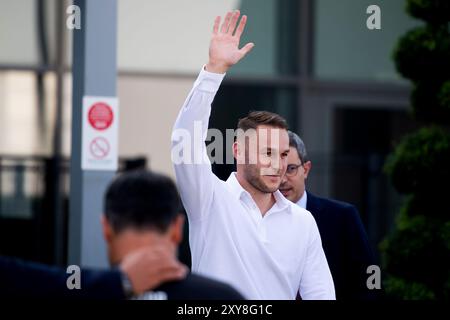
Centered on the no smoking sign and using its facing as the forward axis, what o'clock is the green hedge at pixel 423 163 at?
The green hedge is roughly at 8 o'clock from the no smoking sign.

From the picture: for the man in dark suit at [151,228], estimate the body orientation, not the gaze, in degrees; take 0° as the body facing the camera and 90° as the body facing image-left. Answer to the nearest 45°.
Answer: approximately 180°

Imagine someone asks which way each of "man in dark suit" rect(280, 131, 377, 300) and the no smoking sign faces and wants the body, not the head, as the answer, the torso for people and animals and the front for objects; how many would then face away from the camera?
0

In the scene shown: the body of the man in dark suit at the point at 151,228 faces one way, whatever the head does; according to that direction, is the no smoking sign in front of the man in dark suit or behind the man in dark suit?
in front

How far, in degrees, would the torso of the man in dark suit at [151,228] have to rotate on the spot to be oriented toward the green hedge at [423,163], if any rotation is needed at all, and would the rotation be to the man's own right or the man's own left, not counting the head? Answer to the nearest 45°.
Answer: approximately 45° to the man's own right

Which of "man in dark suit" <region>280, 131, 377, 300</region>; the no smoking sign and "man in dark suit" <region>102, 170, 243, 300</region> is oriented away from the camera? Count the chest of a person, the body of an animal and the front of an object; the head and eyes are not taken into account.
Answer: "man in dark suit" <region>102, 170, 243, 300</region>

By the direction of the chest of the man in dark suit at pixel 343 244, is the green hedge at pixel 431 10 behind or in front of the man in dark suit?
behind

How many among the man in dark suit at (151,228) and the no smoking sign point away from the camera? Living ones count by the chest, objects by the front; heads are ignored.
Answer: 1

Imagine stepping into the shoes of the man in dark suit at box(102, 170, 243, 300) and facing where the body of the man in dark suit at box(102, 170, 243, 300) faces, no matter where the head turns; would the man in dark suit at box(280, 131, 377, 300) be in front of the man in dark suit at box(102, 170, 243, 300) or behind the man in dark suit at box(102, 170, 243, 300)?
in front

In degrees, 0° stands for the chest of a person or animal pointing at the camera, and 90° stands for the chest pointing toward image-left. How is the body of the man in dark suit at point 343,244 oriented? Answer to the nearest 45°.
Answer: approximately 45°

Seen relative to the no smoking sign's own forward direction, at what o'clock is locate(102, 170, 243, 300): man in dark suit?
The man in dark suit is roughly at 12 o'clock from the no smoking sign.

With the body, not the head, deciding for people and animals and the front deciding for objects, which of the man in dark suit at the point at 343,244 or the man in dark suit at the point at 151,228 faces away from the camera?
the man in dark suit at the point at 151,228

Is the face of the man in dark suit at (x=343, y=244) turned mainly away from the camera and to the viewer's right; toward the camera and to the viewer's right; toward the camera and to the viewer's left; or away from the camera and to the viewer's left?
toward the camera and to the viewer's left

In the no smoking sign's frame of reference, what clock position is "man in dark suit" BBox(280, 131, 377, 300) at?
The man in dark suit is roughly at 9 o'clock from the no smoking sign.

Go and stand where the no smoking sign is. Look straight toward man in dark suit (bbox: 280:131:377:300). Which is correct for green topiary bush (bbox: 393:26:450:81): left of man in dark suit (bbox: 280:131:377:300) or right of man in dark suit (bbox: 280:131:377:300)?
left
